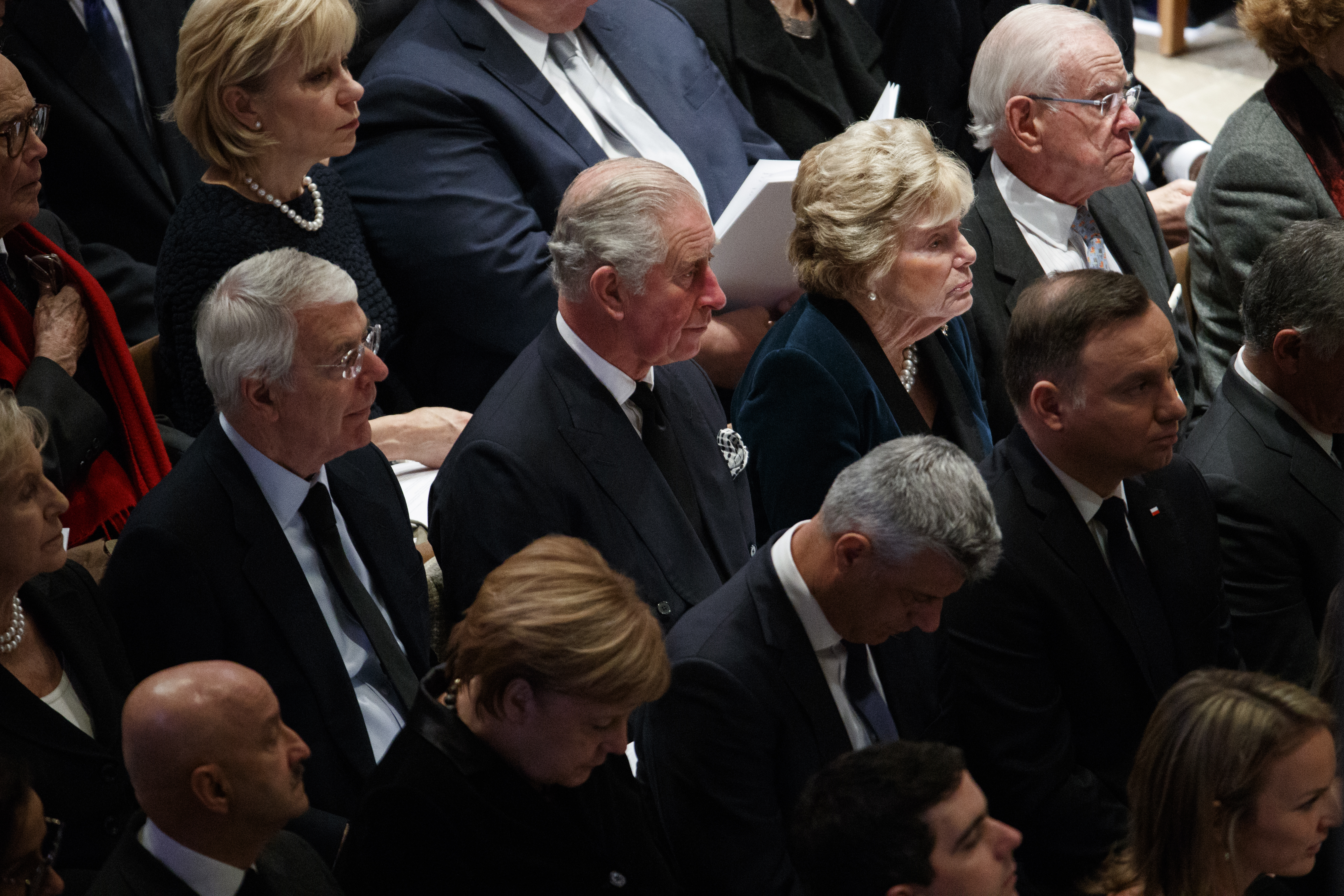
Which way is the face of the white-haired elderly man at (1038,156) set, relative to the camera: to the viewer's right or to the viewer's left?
to the viewer's right

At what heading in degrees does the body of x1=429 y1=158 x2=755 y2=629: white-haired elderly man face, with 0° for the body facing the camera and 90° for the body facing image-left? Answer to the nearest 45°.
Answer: approximately 315°

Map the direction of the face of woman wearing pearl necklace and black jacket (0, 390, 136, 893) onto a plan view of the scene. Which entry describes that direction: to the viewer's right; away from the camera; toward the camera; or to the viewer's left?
to the viewer's right

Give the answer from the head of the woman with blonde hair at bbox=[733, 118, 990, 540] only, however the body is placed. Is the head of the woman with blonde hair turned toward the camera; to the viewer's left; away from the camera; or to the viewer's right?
to the viewer's right

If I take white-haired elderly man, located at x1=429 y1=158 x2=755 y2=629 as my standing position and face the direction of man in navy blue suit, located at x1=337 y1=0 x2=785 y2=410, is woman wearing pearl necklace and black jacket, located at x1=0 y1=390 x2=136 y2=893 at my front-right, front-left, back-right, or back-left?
back-left

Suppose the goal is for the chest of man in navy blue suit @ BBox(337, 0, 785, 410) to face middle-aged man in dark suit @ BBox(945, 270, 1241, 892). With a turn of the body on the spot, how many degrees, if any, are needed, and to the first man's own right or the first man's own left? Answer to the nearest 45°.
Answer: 0° — they already face them

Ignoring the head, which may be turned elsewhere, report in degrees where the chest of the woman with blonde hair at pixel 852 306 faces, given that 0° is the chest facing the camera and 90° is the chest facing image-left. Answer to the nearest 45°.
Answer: approximately 315°

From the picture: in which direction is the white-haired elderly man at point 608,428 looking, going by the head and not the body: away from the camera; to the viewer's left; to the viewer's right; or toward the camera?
to the viewer's right
